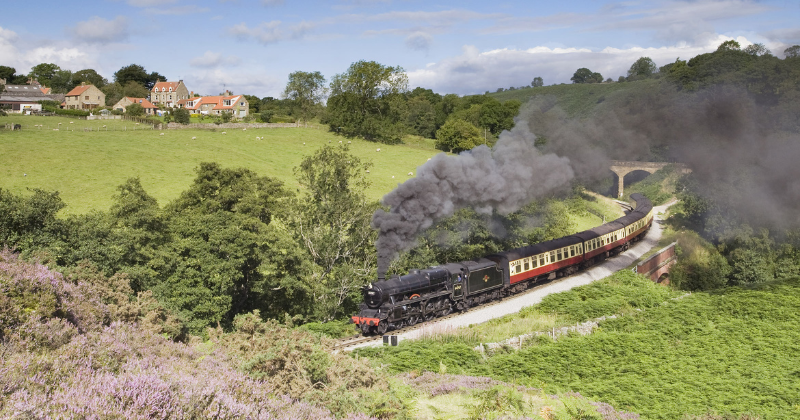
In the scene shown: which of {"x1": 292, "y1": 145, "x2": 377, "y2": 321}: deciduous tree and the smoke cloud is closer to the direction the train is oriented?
the deciduous tree

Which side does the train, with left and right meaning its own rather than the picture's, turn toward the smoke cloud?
back

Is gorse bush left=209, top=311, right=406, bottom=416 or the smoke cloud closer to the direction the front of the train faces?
the gorse bush

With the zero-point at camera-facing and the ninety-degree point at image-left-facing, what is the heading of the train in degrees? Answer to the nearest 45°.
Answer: approximately 45°

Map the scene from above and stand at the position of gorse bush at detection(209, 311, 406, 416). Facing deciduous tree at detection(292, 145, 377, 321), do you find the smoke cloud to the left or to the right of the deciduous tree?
right

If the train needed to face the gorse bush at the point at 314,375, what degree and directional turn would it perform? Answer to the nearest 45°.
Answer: approximately 45° to its left
